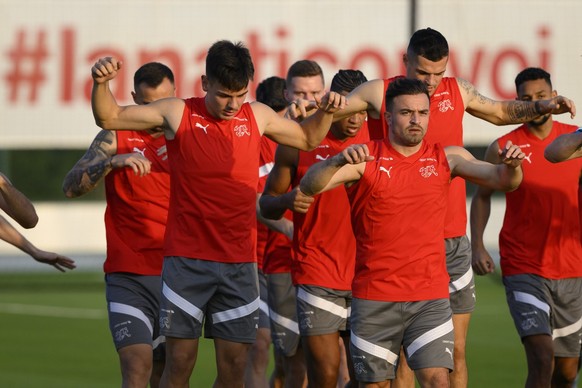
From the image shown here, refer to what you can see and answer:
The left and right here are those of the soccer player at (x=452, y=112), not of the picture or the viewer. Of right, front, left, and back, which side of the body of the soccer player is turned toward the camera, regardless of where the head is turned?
front

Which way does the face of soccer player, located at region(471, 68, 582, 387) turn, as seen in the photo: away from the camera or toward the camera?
toward the camera

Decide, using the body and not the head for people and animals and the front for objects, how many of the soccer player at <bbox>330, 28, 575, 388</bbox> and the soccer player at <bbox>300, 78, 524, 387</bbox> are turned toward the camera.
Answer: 2

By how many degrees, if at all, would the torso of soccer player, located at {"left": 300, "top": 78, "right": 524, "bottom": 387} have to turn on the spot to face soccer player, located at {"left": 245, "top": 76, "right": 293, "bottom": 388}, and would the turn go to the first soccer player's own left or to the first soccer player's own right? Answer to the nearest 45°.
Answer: approximately 135° to the first soccer player's own right

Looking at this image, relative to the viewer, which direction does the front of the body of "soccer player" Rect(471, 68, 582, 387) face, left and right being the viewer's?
facing the viewer

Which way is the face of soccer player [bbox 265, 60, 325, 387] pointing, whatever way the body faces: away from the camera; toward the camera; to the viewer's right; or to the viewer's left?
toward the camera

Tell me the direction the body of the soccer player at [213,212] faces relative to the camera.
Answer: toward the camera

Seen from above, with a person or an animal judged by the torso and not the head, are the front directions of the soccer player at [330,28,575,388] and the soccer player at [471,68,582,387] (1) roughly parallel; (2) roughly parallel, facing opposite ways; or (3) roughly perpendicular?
roughly parallel

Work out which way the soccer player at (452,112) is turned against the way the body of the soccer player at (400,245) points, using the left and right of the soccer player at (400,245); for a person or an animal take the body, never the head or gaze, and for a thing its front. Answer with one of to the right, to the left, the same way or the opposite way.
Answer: the same way

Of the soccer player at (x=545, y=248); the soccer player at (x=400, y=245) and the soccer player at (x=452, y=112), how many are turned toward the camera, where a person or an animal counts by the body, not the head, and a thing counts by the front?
3

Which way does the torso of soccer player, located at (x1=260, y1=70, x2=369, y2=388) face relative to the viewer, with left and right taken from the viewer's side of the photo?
facing the viewer and to the right of the viewer

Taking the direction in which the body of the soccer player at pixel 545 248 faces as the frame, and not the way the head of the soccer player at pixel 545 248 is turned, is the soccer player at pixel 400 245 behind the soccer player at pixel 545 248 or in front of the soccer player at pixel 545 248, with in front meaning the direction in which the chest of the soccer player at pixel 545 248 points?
in front

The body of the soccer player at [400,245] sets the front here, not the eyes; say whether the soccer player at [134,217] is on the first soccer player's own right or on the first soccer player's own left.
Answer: on the first soccer player's own right
